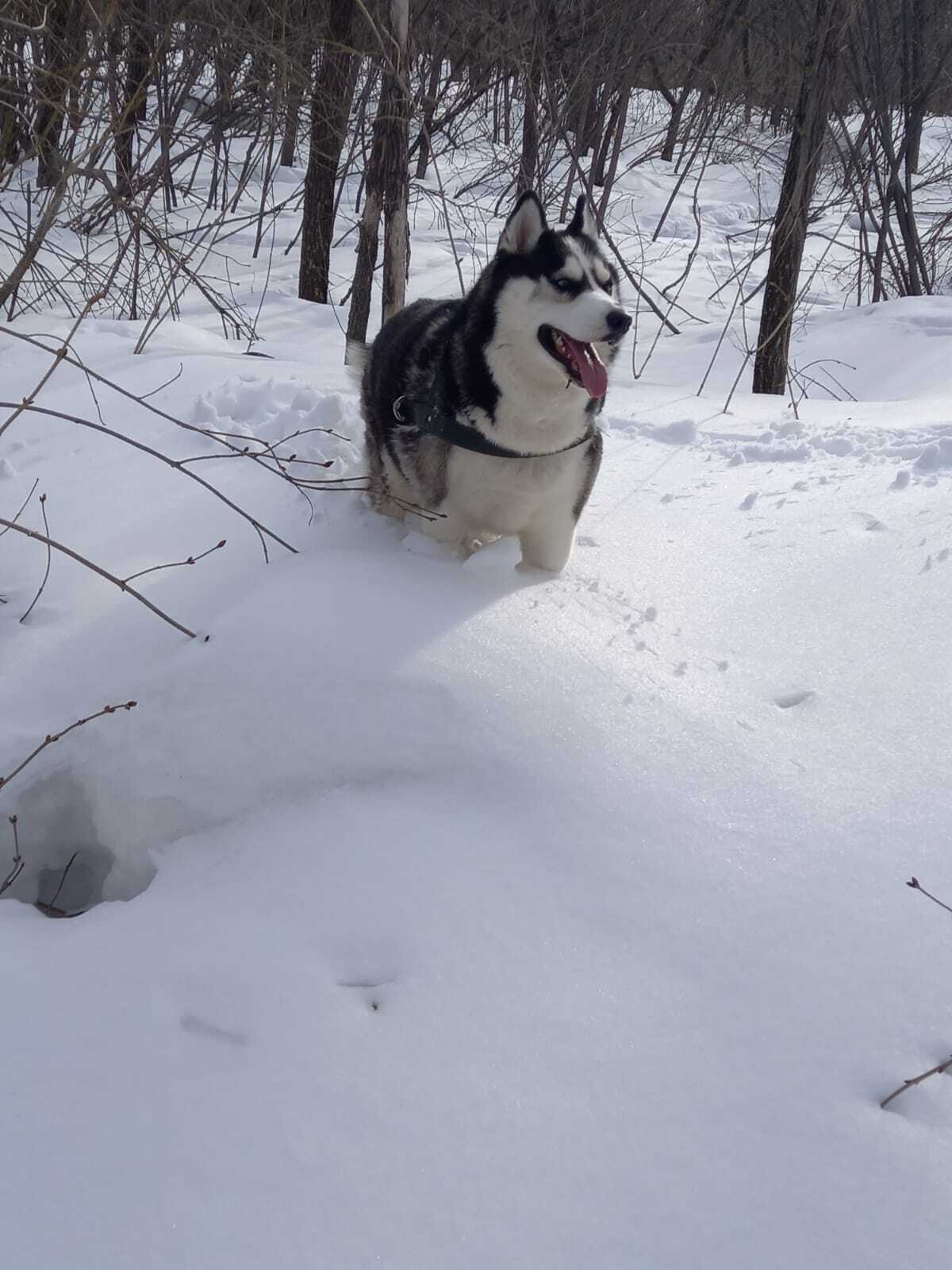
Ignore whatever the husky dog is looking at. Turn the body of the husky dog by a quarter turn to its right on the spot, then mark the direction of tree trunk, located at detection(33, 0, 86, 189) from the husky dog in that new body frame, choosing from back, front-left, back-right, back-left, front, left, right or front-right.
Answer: right

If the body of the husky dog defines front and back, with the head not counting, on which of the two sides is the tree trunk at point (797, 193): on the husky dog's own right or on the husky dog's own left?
on the husky dog's own left

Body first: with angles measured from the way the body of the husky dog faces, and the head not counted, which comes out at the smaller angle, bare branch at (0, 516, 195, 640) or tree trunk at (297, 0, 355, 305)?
the bare branch

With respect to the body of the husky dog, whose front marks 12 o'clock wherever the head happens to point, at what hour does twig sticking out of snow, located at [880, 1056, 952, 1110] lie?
The twig sticking out of snow is roughly at 1 o'clock from the husky dog.

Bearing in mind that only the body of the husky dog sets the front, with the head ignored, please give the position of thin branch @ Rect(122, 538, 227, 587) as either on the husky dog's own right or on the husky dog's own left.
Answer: on the husky dog's own right

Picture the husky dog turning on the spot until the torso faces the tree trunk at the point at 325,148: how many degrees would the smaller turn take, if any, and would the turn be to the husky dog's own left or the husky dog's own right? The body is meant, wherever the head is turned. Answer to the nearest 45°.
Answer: approximately 135° to the husky dog's own left

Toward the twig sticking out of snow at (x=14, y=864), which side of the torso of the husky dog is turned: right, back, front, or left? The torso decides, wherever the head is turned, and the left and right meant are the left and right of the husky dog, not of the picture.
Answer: right

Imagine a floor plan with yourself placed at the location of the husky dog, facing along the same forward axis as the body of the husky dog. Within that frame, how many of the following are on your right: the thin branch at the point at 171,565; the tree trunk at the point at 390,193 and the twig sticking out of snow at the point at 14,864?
2

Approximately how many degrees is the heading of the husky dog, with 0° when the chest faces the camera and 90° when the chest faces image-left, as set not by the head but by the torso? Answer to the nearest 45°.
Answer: approximately 315°

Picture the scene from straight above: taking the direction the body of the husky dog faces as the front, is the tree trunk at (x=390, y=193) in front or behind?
behind

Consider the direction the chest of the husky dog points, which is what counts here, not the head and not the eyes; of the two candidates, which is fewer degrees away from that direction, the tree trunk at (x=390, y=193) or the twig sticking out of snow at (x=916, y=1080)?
the twig sticking out of snow
